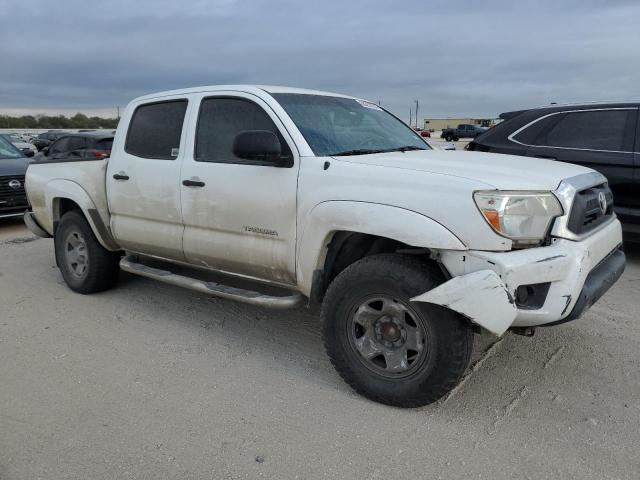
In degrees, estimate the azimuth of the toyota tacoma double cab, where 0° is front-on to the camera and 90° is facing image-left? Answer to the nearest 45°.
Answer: approximately 315°

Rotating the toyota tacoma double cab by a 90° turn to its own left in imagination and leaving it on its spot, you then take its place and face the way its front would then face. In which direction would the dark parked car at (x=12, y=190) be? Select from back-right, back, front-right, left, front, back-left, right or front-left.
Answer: left

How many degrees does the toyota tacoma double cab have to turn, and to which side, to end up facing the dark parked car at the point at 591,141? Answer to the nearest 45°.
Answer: approximately 90° to its left

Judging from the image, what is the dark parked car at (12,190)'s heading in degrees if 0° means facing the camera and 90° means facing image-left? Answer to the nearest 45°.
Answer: approximately 315°
